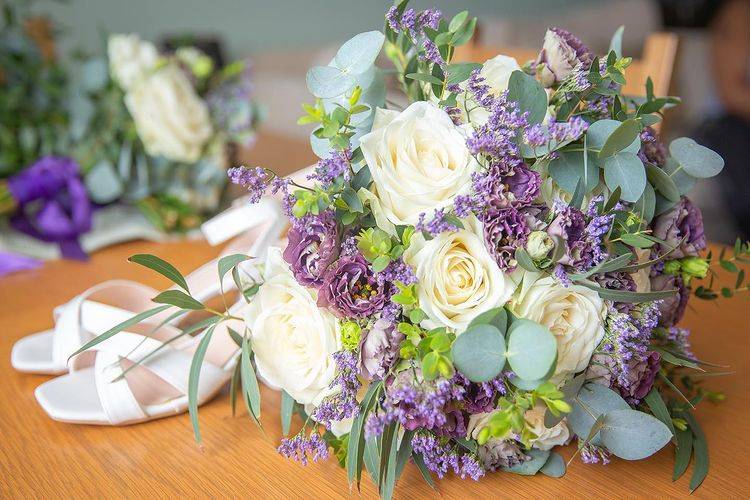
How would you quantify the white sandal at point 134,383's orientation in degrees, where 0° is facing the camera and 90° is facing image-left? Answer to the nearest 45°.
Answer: approximately 45°

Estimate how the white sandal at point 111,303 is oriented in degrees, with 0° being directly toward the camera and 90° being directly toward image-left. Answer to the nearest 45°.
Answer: approximately 45°

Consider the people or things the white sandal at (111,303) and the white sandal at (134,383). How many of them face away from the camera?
0
